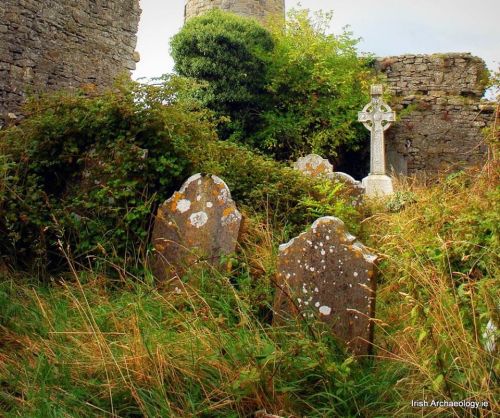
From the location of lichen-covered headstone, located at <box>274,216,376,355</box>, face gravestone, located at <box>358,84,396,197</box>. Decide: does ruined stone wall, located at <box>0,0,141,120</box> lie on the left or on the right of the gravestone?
left

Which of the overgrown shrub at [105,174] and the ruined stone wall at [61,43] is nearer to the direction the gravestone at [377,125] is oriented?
the overgrown shrub

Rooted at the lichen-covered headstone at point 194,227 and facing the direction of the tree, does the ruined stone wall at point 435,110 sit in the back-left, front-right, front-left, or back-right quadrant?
front-right

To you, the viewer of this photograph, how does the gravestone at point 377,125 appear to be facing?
facing the viewer

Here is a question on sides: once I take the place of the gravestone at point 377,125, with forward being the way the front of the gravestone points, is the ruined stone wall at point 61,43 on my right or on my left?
on my right

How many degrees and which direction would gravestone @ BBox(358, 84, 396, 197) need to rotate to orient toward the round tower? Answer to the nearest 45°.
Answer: approximately 135° to its right

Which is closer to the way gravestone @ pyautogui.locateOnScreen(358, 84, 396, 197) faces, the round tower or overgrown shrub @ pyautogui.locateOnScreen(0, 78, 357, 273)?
the overgrown shrub

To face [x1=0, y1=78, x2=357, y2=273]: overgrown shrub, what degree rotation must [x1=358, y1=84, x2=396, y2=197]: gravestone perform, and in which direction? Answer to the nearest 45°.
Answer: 0° — it already faces it

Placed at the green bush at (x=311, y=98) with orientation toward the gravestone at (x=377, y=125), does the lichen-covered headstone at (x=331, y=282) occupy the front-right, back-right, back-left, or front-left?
front-right

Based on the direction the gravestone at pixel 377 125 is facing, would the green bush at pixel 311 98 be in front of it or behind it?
behind

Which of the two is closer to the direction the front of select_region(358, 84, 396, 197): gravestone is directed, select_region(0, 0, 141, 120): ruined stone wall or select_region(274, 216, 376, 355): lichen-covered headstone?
the lichen-covered headstone

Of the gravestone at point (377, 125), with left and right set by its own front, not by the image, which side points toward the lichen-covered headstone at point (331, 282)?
front

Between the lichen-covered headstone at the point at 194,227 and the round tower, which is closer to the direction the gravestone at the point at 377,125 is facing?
the lichen-covered headstone

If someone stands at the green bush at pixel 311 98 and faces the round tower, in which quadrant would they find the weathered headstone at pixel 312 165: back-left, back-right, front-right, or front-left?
back-left
